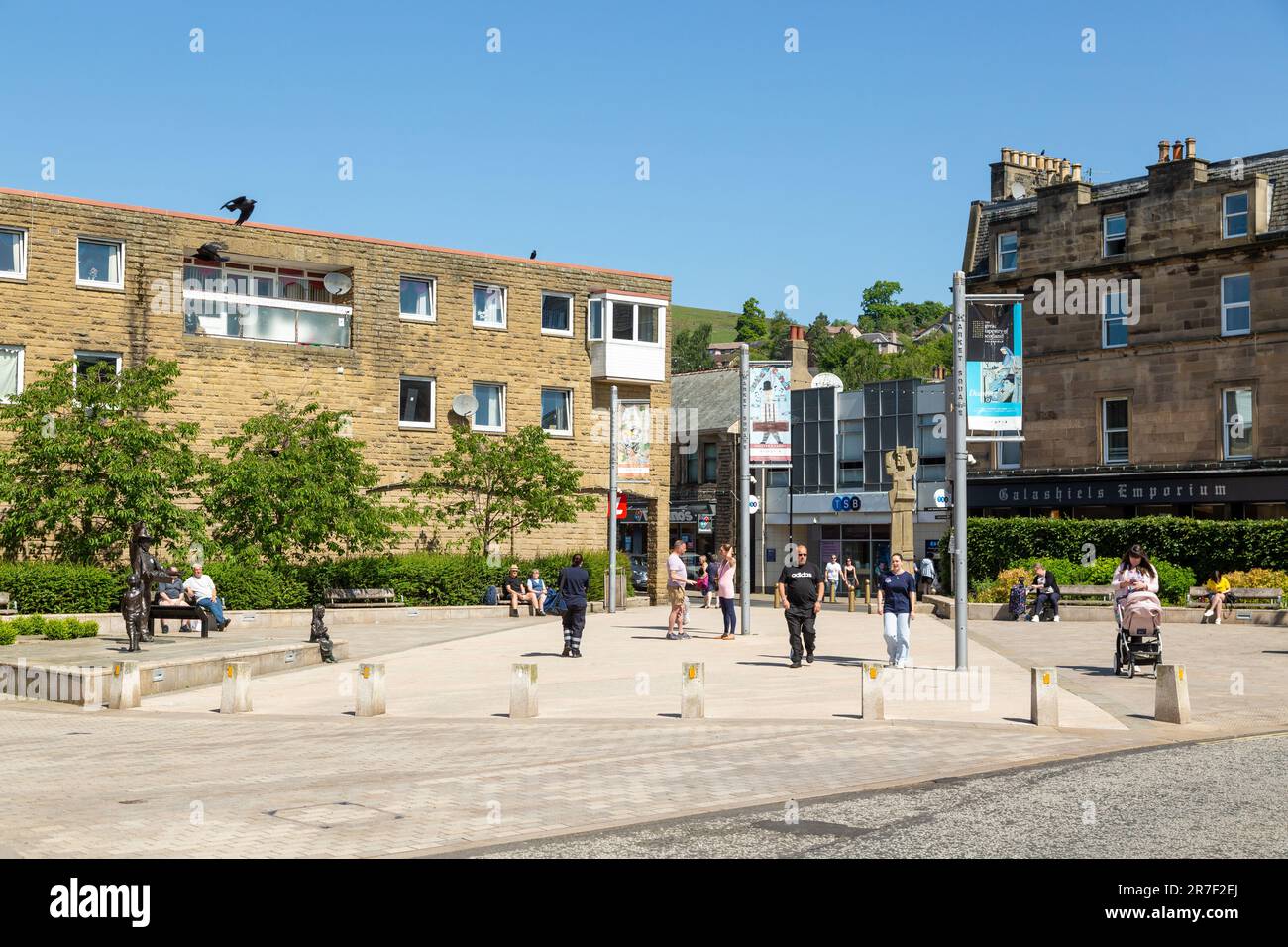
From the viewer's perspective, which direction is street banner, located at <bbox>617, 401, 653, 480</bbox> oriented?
toward the camera

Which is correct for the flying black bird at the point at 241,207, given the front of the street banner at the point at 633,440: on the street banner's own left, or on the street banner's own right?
on the street banner's own right

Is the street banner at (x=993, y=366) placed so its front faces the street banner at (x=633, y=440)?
no

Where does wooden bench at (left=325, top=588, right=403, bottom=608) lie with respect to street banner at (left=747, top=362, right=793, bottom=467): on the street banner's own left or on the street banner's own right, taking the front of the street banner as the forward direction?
on the street banner's own right

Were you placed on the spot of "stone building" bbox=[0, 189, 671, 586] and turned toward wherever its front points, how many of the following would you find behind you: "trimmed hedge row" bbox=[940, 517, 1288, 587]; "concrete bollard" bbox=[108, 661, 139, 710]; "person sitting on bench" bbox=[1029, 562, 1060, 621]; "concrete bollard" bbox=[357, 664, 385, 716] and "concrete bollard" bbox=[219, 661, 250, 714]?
0

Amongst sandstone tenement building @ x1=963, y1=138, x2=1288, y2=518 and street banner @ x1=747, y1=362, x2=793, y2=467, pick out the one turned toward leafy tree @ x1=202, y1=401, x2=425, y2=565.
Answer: the sandstone tenement building

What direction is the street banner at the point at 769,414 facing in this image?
toward the camera

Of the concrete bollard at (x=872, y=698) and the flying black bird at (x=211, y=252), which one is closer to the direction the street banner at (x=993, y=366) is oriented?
the concrete bollard

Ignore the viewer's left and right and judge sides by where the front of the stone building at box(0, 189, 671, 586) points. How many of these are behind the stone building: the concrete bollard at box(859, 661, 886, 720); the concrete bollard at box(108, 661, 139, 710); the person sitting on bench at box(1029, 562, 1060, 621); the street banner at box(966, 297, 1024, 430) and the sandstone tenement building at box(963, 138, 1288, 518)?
0

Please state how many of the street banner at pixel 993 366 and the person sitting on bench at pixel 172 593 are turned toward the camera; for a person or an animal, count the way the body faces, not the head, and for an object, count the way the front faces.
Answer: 2

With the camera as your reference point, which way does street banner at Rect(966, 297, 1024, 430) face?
facing the viewer

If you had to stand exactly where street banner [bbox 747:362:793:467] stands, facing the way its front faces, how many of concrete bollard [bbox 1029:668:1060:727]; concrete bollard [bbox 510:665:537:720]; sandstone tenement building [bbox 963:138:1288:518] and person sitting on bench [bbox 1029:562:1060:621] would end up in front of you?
2

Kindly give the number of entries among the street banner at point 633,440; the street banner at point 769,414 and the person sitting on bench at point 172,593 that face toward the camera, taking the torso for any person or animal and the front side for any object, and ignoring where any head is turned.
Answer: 3

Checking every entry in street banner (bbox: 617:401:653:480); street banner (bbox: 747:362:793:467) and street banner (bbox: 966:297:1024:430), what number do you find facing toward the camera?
3

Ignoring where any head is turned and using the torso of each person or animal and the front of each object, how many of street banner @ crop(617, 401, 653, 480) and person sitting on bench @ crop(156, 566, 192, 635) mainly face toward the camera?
2

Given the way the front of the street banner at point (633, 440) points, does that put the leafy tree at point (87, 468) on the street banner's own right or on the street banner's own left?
on the street banner's own right

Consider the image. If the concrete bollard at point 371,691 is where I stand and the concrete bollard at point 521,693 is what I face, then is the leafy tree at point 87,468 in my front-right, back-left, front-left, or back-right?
back-left

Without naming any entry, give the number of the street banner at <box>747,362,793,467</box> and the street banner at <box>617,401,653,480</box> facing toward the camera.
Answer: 2
